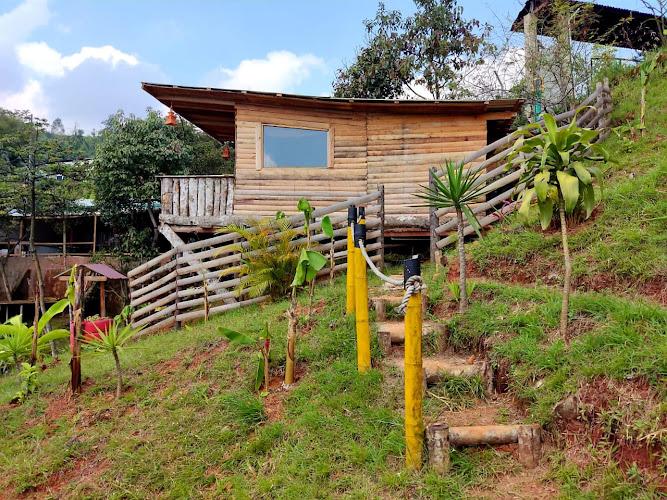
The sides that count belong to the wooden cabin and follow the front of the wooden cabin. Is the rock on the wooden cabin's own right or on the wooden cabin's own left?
on the wooden cabin's own left

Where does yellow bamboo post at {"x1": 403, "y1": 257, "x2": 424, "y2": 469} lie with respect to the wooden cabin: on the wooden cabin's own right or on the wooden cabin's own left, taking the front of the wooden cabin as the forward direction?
on the wooden cabin's own left

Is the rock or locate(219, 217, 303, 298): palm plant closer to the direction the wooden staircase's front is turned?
the rock

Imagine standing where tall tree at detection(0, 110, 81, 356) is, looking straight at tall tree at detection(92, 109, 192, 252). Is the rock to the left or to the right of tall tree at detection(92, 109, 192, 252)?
right

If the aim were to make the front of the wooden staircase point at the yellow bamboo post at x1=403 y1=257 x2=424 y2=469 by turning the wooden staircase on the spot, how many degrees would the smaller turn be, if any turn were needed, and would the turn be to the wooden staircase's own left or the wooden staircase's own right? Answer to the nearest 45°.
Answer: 0° — it already faces it

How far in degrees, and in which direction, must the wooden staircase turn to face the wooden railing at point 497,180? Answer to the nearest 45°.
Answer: approximately 180°
